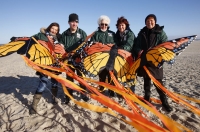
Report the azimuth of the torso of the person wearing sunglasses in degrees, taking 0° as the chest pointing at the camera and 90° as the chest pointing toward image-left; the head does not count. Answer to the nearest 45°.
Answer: approximately 0°

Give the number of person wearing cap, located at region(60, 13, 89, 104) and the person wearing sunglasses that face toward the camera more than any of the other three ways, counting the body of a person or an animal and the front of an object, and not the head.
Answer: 2

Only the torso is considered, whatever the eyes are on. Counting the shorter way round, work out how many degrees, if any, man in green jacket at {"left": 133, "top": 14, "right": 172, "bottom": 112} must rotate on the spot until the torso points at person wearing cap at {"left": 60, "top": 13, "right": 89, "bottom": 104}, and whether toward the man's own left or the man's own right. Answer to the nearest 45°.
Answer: approximately 90° to the man's own right

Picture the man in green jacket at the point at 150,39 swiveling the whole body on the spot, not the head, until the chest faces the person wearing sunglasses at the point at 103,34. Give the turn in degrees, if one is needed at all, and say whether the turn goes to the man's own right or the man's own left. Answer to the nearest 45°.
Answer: approximately 90° to the man's own right

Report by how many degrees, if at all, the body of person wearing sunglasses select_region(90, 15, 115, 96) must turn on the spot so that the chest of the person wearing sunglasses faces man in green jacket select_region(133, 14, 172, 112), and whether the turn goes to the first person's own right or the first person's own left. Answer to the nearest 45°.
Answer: approximately 90° to the first person's own left

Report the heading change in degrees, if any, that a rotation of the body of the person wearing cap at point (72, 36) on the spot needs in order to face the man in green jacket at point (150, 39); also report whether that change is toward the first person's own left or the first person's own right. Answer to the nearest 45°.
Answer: approximately 90° to the first person's own left

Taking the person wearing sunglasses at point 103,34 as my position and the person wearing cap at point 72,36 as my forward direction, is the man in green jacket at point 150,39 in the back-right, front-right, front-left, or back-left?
back-left

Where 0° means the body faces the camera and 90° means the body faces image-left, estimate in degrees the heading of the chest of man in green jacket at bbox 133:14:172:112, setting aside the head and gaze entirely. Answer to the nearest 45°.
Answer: approximately 0°

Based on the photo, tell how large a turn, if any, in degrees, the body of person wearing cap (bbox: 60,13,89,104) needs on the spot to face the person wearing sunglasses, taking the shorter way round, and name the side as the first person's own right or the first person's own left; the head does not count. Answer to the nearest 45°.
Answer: approximately 90° to the first person's own left
